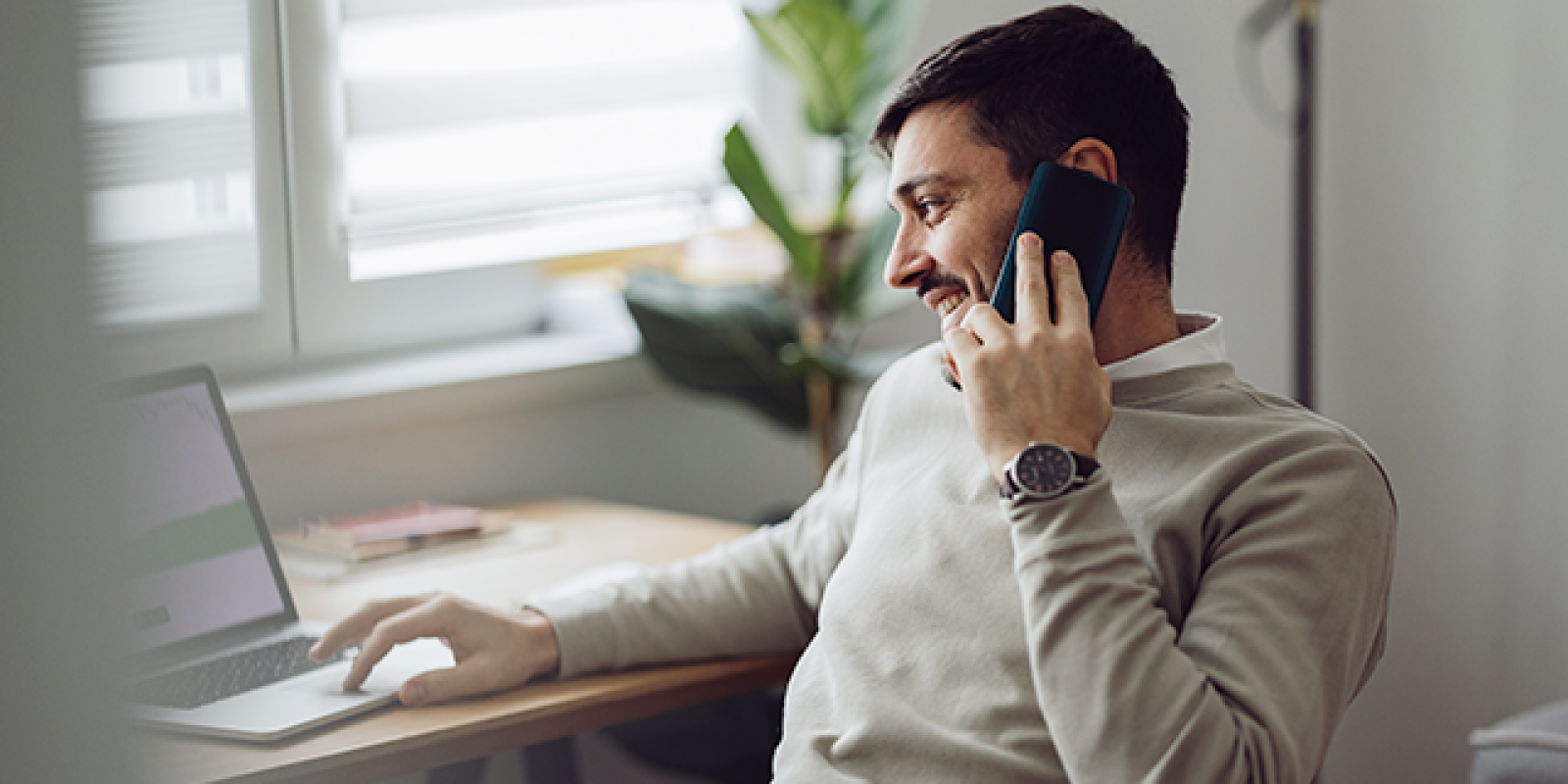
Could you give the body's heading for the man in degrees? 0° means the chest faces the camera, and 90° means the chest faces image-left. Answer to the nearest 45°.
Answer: approximately 45°

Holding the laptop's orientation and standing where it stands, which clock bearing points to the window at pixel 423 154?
The window is roughly at 8 o'clock from the laptop.

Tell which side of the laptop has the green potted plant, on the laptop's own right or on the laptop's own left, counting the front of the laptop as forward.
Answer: on the laptop's own left

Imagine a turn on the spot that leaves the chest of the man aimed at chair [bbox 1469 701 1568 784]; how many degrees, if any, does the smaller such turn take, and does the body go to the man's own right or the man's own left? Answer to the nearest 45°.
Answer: approximately 180°

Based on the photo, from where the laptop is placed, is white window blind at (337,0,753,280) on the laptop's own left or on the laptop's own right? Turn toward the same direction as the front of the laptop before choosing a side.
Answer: on the laptop's own left

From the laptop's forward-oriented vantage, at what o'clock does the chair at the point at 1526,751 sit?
The chair is roughly at 11 o'clock from the laptop.

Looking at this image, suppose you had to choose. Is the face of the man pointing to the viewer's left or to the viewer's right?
to the viewer's left

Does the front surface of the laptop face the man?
yes

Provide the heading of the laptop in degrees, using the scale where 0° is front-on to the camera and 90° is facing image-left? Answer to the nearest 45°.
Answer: approximately 315°
